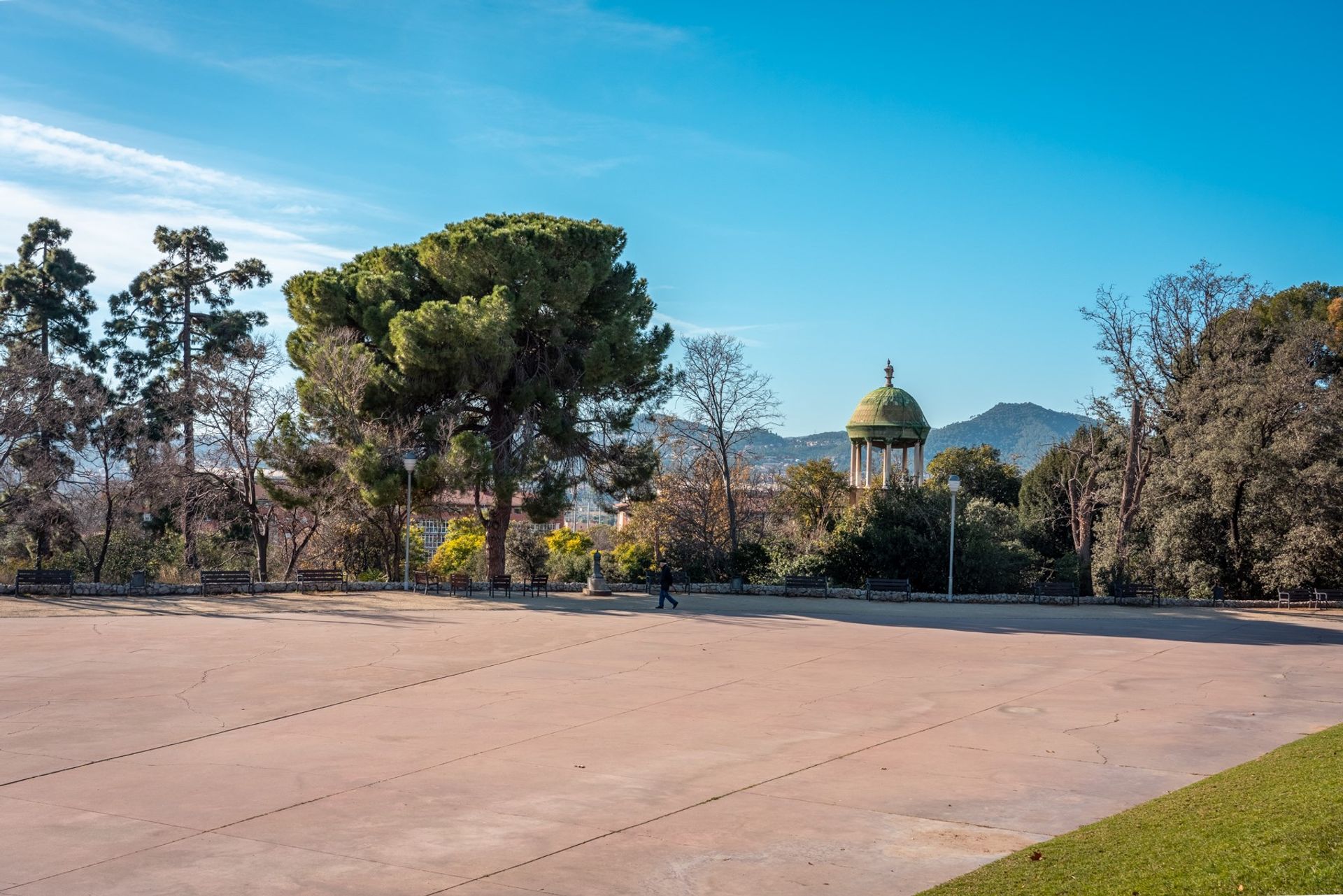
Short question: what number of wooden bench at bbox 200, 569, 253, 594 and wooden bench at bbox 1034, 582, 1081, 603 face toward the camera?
2

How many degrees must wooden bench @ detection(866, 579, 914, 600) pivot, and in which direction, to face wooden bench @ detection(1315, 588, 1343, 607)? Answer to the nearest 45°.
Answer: approximately 90° to its left

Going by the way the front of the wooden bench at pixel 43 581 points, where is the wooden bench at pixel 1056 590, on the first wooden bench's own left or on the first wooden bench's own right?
on the first wooden bench's own left

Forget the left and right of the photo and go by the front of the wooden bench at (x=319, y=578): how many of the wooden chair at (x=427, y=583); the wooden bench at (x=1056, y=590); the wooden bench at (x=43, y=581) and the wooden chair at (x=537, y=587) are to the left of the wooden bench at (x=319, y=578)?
3

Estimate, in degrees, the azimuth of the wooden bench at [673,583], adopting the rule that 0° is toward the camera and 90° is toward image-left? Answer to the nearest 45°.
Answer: approximately 0°

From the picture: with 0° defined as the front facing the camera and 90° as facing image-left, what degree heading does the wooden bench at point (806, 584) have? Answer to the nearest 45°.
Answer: approximately 0°

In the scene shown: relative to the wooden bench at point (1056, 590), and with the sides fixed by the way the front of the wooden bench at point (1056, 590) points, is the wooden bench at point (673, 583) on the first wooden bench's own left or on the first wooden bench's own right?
on the first wooden bench's own right

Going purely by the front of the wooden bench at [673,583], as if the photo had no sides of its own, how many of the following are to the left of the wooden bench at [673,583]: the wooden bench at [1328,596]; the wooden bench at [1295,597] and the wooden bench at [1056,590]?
3
